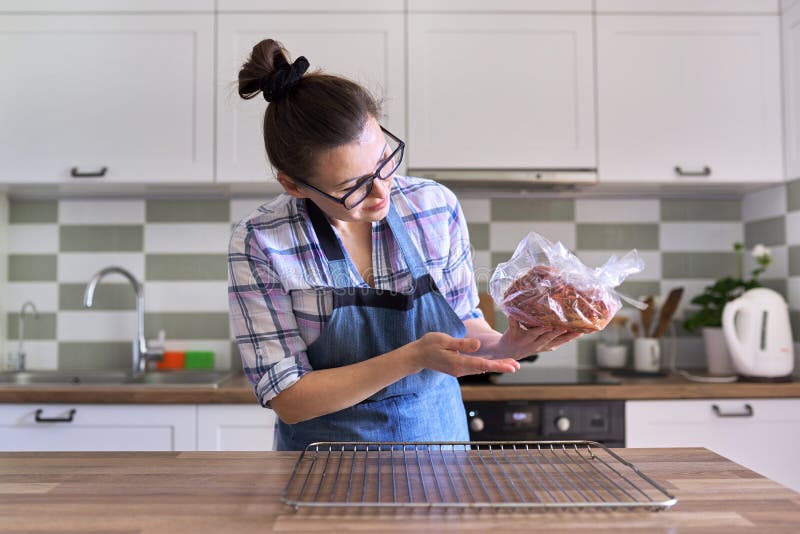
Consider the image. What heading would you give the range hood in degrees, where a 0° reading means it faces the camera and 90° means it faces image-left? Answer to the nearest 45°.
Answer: approximately 0°

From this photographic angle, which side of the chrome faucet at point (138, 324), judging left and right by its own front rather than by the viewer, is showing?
left

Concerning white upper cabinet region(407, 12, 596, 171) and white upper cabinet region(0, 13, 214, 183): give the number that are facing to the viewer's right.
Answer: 0

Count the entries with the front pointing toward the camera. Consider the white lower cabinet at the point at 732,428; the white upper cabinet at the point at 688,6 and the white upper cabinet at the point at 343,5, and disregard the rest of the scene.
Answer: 3

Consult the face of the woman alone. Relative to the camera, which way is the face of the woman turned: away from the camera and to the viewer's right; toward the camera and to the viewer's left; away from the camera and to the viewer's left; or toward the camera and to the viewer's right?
toward the camera and to the viewer's right

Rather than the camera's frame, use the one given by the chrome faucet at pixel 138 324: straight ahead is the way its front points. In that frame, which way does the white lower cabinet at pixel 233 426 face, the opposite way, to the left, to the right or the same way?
to the left
